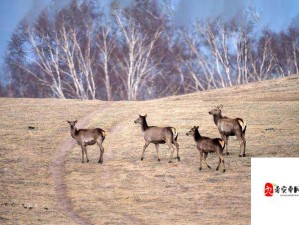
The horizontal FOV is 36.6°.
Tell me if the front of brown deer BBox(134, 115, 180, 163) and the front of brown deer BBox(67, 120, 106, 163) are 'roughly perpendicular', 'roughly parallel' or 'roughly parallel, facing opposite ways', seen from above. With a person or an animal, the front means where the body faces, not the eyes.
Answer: roughly parallel

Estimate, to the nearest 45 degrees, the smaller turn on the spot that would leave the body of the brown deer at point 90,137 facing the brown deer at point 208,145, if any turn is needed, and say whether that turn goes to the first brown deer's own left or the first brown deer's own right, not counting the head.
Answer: approximately 135° to the first brown deer's own left

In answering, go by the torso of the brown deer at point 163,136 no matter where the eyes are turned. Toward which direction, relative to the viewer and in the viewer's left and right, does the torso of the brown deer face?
facing to the left of the viewer

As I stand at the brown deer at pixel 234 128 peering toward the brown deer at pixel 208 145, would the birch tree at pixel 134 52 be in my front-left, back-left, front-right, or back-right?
back-right

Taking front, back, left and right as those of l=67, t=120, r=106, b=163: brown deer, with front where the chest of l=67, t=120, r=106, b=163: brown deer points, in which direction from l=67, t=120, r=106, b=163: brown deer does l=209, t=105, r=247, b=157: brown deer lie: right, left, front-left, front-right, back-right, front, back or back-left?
back

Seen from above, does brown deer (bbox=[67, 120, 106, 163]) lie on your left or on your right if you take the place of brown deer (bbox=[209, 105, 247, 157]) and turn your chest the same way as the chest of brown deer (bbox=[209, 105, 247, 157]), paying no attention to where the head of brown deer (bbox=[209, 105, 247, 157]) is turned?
on your left

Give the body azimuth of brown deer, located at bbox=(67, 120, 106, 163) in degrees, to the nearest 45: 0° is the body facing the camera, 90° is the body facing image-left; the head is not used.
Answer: approximately 90°

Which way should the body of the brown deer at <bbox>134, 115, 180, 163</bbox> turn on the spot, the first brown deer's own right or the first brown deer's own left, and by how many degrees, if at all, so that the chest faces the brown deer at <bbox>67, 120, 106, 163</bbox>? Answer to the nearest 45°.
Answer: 0° — it already faces it

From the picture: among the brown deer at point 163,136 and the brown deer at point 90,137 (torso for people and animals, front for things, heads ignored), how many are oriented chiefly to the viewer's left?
2

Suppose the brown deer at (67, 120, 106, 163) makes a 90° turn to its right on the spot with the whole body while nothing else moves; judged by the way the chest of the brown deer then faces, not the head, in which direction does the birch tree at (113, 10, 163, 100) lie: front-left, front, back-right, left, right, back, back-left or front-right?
front

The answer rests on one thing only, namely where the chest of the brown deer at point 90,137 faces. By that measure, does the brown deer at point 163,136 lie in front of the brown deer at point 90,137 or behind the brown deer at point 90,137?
behind

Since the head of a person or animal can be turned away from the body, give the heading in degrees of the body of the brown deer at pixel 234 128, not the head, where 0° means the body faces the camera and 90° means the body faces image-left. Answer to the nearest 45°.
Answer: approximately 135°

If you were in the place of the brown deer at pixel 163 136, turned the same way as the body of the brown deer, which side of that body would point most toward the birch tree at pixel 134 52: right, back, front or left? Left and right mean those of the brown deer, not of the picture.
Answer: right

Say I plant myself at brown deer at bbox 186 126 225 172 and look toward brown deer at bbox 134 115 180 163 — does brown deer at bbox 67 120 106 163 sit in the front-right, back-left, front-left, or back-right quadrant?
front-left

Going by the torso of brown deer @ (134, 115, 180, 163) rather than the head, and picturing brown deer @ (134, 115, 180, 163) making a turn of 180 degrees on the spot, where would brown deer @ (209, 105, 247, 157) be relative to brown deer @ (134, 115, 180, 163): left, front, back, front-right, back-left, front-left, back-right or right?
front
